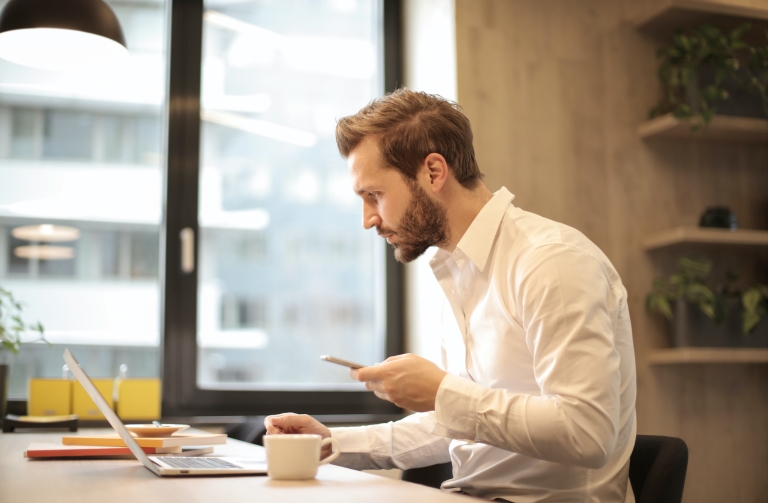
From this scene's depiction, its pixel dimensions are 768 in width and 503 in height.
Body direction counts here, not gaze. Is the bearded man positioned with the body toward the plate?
yes

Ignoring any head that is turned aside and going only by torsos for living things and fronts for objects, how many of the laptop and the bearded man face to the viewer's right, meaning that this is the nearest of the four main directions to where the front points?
1

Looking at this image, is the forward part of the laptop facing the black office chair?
yes

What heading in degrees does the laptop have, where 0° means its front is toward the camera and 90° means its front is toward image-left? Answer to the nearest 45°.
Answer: approximately 270°

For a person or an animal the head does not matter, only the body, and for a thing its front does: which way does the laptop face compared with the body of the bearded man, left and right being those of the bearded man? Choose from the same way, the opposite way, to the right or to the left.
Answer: the opposite way

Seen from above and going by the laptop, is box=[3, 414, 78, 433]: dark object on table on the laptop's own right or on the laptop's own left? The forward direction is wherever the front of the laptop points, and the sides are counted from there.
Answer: on the laptop's own left

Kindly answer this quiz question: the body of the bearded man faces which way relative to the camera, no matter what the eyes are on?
to the viewer's left

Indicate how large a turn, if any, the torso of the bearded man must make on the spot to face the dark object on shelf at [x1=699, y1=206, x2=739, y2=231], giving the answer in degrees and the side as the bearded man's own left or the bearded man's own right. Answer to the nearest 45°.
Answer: approximately 135° to the bearded man's own right

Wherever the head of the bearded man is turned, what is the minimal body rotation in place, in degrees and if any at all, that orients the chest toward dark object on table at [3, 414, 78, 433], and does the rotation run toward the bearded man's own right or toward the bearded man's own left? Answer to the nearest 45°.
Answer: approximately 45° to the bearded man's own right

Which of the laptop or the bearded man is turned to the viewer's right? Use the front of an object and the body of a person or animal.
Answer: the laptop

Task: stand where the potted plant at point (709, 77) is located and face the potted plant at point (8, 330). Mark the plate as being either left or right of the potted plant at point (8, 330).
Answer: left
